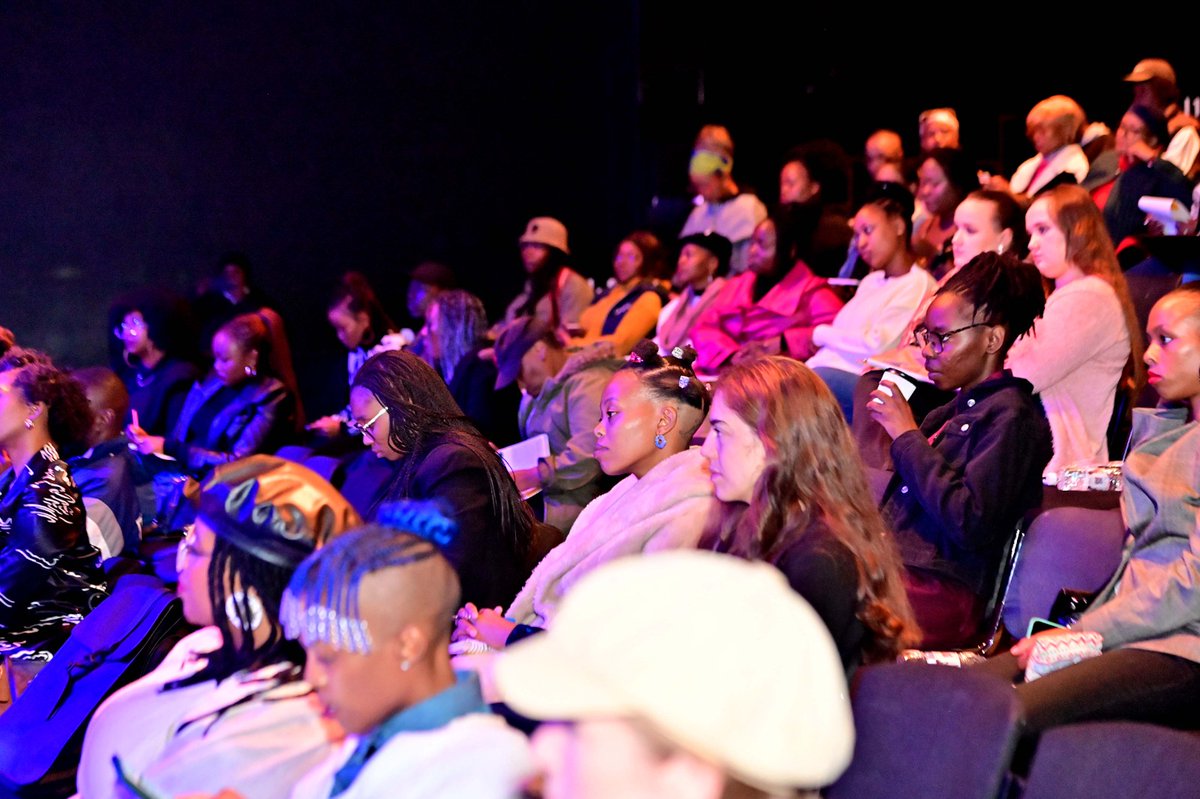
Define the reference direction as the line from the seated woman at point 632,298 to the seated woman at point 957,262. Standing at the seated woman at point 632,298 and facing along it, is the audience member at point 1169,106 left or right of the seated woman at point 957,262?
left

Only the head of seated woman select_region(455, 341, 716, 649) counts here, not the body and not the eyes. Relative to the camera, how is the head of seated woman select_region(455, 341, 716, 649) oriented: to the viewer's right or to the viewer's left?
to the viewer's left

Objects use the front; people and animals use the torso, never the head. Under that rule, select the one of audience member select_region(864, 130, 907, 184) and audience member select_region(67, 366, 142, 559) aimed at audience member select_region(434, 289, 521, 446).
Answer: audience member select_region(864, 130, 907, 184)

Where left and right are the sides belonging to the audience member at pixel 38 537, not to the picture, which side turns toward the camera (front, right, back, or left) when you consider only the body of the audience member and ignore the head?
left

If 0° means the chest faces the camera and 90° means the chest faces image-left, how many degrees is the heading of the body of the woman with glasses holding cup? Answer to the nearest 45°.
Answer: approximately 90°

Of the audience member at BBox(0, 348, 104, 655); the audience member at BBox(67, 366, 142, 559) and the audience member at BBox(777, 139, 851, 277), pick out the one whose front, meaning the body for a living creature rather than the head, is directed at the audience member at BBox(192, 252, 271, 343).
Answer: the audience member at BBox(777, 139, 851, 277)

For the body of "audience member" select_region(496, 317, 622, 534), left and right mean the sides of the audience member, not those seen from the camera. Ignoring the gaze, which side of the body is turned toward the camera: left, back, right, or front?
left

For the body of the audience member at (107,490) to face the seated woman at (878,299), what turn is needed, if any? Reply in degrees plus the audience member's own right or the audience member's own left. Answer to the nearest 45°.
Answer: approximately 180°

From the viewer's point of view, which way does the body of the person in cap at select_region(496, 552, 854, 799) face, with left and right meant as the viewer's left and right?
facing to the left of the viewer

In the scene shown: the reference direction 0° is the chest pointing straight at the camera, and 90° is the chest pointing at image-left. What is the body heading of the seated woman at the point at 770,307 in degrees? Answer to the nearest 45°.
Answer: approximately 45°

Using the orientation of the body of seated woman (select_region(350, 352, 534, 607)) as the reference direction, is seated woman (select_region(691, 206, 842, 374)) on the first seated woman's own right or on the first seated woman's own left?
on the first seated woman's own right

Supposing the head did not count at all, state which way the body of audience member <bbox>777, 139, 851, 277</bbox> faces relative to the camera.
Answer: to the viewer's left
